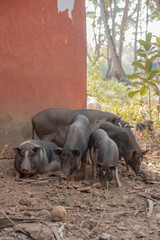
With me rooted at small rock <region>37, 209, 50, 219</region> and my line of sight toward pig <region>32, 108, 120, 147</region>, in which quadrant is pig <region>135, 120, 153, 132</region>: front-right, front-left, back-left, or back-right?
front-right

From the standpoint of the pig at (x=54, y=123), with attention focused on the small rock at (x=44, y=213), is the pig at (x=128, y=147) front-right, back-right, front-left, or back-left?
front-left

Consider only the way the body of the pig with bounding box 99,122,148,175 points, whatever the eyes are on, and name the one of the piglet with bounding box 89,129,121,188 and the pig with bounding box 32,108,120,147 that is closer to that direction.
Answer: the piglet

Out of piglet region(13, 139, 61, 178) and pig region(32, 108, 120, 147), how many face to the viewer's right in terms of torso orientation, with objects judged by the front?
1

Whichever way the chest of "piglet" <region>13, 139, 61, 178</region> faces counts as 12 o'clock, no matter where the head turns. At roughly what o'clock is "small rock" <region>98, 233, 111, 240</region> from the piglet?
The small rock is roughly at 10 o'clock from the piglet.

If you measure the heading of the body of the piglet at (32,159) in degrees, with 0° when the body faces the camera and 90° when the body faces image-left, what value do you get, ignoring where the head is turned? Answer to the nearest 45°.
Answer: approximately 45°

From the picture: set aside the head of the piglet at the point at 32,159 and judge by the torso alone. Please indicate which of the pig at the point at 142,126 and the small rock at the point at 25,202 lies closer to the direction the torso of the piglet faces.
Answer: the small rock
